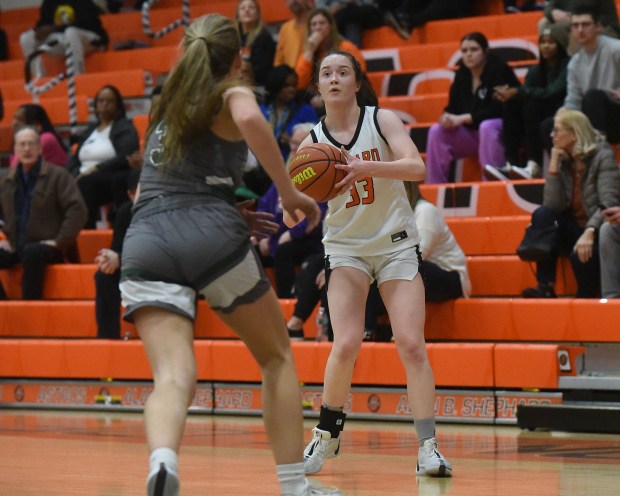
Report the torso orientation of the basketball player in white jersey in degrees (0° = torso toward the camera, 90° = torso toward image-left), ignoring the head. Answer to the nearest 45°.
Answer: approximately 0°

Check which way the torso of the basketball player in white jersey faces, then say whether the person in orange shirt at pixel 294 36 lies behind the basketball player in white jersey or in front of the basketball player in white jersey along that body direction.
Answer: behind

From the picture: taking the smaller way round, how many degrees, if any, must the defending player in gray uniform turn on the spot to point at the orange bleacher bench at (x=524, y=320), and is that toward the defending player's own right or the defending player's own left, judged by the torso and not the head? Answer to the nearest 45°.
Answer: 0° — they already face it

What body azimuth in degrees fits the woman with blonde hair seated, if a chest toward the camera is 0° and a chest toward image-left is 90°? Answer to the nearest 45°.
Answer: approximately 45°

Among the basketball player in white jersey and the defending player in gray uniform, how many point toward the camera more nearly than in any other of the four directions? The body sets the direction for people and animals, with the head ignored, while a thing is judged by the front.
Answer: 1

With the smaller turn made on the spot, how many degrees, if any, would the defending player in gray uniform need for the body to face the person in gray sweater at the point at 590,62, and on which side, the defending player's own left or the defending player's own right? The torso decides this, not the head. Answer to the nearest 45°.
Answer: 0° — they already face them

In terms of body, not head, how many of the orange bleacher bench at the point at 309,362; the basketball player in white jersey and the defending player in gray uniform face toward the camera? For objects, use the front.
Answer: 2

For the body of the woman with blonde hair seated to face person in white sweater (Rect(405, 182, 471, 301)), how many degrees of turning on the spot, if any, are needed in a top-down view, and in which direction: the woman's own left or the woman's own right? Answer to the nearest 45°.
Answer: approximately 45° to the woman's own right
